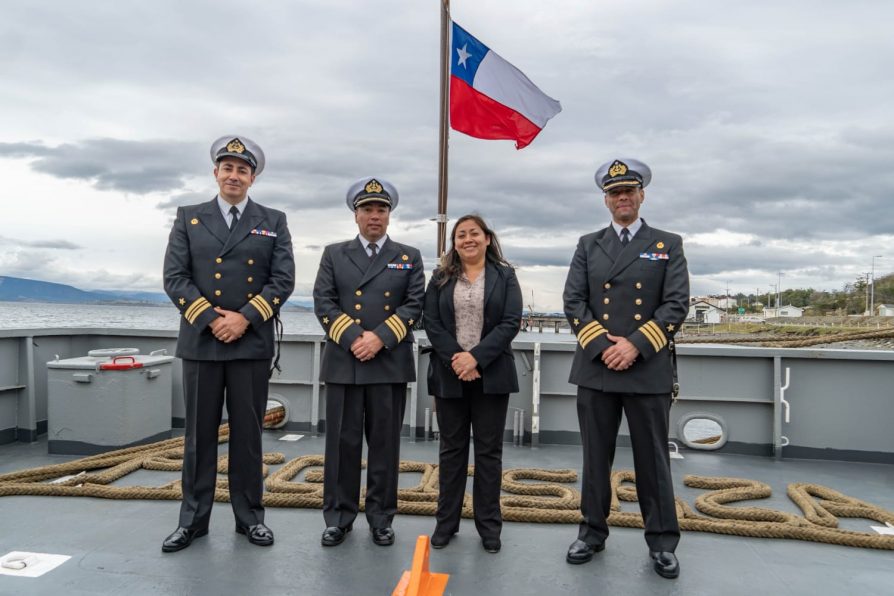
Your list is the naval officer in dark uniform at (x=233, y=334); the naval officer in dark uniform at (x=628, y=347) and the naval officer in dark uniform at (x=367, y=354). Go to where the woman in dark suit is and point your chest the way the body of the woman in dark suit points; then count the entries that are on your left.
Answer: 1

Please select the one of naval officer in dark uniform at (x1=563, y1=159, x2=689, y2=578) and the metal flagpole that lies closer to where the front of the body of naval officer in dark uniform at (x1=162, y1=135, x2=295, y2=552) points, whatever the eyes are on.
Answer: the naval officer in dark uniform

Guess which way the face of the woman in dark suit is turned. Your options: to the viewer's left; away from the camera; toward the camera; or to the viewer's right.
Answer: toward the camera

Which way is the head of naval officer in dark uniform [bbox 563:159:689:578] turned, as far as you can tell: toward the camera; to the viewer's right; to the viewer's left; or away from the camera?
toward the camera

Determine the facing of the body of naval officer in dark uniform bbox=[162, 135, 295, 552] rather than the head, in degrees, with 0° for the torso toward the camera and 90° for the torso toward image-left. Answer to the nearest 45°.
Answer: approximately 0°

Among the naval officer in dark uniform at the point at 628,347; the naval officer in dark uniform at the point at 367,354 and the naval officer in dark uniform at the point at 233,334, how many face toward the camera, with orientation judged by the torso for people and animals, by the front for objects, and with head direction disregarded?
3

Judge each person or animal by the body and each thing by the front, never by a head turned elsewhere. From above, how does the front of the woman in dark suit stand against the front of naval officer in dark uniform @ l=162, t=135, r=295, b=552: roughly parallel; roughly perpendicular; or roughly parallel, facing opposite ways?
roughly parallel

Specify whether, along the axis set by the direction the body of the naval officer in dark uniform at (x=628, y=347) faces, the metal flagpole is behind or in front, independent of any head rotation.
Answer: behind

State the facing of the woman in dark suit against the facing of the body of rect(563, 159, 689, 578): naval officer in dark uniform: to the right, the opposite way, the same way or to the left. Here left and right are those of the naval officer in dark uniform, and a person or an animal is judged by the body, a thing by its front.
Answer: the same way

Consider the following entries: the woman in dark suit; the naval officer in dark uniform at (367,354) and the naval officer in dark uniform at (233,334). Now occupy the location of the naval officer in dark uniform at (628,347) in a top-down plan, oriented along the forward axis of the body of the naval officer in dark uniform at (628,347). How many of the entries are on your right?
3

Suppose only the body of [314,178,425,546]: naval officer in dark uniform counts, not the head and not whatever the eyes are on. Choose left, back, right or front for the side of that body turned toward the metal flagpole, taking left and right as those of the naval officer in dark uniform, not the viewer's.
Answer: back

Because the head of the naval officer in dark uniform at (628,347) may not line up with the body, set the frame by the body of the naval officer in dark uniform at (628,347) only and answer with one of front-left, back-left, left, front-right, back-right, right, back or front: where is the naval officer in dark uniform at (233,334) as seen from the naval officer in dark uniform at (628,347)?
right

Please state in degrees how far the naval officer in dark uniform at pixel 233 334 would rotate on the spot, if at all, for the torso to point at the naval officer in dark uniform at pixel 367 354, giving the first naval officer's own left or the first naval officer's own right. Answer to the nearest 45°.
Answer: approximately 90° to the first naval officer's own left

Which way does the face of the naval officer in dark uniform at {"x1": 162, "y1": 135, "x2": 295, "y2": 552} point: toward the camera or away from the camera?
toward the camera

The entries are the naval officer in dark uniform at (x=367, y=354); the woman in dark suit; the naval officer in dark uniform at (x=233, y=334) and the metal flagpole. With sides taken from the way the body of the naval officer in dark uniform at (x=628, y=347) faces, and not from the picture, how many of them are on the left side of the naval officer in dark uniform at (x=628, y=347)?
0

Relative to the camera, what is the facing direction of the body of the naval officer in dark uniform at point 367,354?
toward the camera

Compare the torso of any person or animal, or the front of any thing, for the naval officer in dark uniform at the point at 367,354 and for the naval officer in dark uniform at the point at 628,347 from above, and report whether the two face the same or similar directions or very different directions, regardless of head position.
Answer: same or similar directions

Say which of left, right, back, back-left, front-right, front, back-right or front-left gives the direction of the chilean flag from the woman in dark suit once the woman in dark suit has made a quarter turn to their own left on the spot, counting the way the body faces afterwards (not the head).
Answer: left

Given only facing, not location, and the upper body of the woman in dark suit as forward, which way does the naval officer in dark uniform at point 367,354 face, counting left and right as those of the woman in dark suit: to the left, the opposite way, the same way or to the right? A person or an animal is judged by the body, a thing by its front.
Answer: the same way

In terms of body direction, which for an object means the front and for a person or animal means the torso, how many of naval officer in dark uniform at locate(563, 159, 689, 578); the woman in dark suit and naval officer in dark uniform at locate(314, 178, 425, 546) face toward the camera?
3

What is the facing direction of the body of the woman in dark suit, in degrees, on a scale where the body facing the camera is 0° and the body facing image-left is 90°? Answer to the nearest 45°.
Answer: approximately 0°
